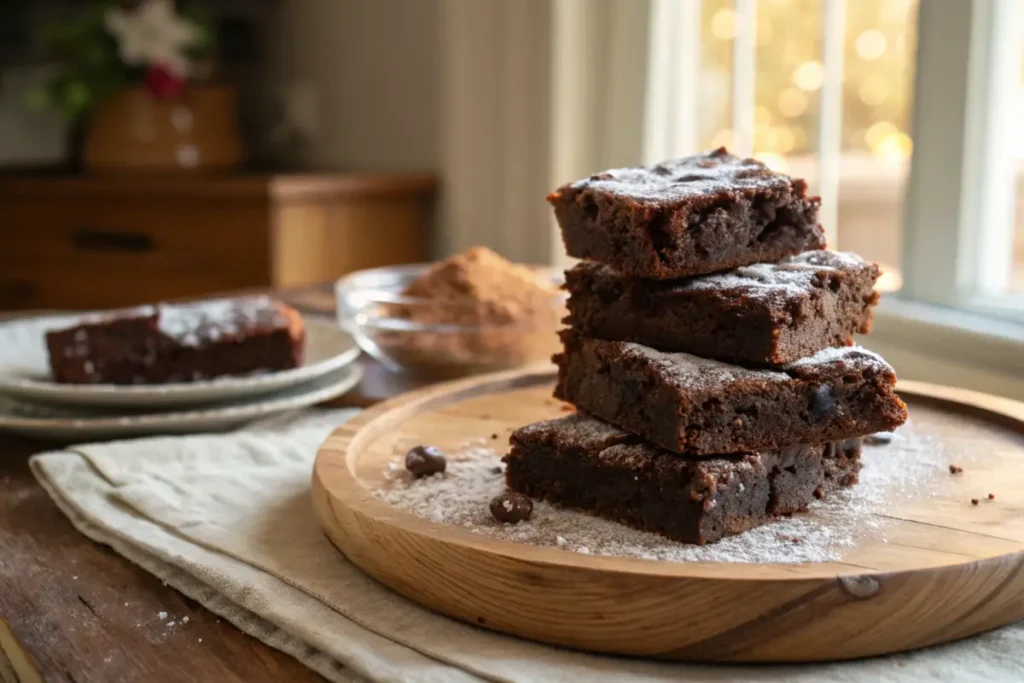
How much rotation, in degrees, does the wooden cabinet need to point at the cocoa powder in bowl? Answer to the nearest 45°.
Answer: approximately 45° to its left

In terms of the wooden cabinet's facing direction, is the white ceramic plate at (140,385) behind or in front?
in front

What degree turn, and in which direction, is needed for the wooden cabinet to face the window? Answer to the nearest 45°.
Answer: approximately 90° to its left

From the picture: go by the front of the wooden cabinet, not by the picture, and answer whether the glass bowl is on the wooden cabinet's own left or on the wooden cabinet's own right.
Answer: on the wooden cabinet's own left

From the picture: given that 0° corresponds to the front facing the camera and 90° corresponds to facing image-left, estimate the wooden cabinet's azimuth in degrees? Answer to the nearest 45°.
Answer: approximately 45°

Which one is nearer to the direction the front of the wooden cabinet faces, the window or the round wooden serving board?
the round wooden serving board

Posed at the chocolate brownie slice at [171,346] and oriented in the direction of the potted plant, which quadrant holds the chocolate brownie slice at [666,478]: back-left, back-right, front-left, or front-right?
back-right

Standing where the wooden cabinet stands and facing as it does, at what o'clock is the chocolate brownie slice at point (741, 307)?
The chocolate brownie slice is roughly at 10 o'clock from the wooden cabinet.

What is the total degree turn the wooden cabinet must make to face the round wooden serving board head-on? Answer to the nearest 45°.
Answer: approximately 45° to its left

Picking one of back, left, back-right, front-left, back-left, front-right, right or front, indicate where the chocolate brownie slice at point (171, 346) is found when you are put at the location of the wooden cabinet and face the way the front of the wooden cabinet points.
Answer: front-left

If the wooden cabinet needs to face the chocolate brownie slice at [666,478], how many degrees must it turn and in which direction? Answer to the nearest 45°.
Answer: approximately 45° to its left

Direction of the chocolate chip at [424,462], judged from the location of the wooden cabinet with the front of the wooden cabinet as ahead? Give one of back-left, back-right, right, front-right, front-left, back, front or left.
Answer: front-left
